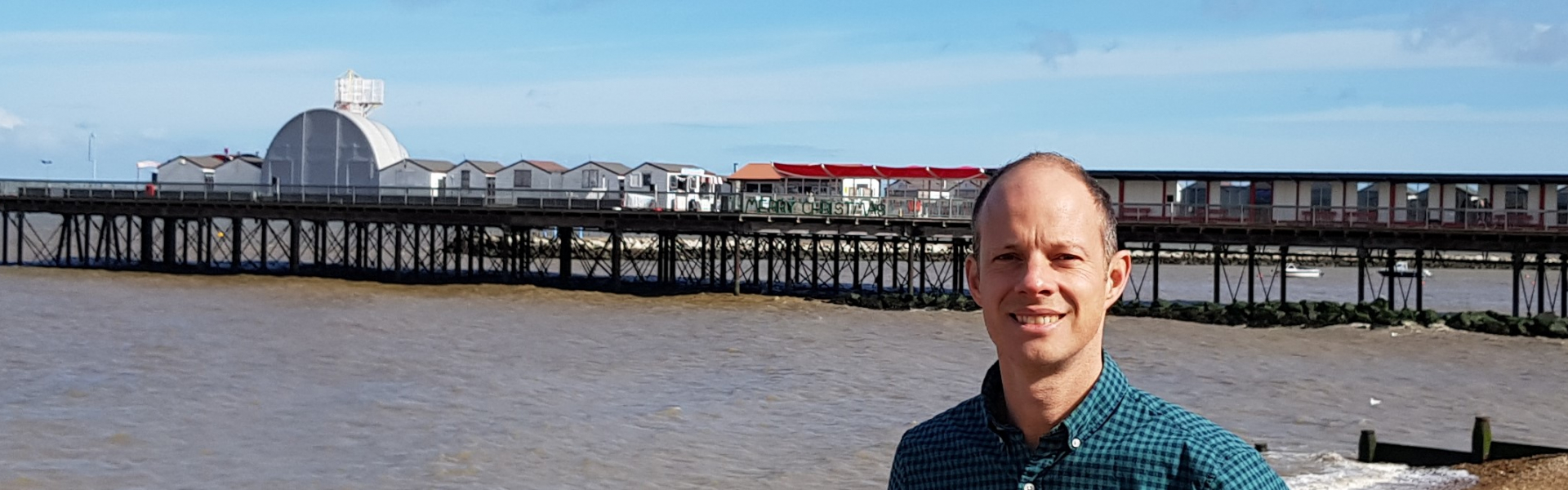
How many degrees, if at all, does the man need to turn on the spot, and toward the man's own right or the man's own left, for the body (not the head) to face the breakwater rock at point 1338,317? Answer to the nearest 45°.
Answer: approximately 135° to the man's own right

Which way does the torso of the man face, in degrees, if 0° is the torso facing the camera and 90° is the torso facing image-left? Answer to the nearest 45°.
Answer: approximately 45°
